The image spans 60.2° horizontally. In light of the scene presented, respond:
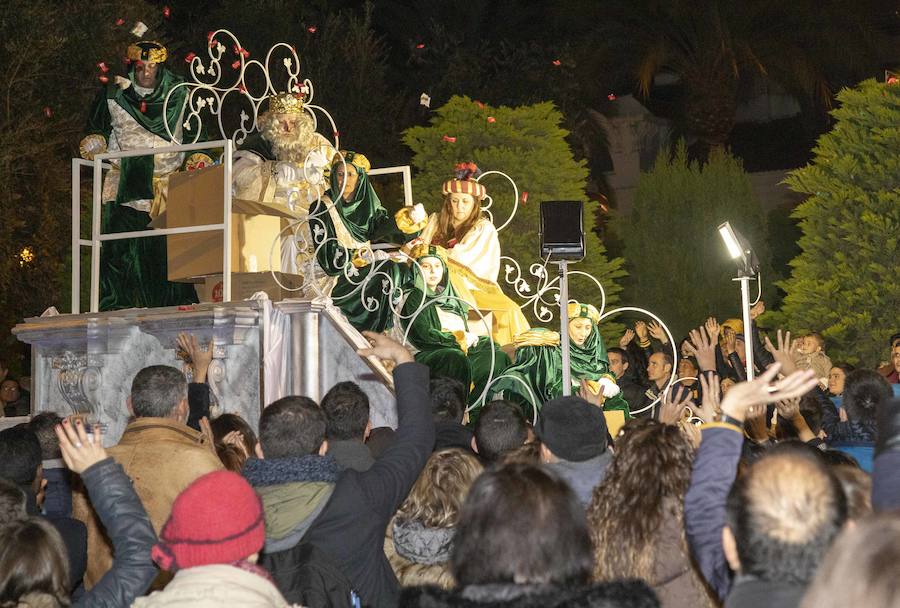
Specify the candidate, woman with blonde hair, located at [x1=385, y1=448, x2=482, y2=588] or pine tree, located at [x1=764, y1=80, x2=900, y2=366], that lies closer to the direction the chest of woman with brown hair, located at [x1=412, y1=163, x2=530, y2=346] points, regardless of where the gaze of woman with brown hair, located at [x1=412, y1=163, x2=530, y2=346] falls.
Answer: the woman with blonde hair

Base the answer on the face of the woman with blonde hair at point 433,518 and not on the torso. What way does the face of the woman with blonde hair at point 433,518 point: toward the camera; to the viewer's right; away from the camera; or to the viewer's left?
away from the camera

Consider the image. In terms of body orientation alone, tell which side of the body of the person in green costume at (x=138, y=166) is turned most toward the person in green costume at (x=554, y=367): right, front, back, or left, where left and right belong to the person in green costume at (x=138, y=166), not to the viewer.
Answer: left

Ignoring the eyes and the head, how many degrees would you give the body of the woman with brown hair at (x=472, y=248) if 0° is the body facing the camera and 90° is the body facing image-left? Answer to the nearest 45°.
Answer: approximately 45°

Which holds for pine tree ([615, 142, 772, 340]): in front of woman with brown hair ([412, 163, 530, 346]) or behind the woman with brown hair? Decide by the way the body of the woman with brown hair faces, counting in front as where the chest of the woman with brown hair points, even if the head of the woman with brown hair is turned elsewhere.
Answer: behind
